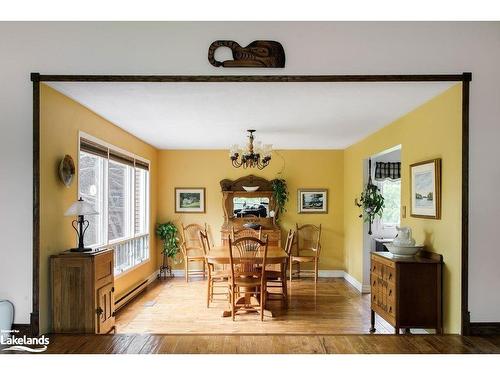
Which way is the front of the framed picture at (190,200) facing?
toward the camera

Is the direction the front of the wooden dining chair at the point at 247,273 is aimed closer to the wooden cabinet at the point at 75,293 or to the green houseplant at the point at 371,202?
the green houseplant

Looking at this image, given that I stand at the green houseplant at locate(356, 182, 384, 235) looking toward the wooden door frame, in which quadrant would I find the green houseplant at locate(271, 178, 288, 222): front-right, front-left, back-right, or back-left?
back-right

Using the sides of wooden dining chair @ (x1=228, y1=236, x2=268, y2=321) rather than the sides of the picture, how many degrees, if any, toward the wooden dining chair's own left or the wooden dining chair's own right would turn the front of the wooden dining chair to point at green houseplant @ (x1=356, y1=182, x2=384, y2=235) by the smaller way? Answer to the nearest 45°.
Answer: approximately 45° to the wooden dining chair's own right

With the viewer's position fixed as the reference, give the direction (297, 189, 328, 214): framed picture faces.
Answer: facing the viewer

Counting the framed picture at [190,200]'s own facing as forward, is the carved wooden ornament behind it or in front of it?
in front

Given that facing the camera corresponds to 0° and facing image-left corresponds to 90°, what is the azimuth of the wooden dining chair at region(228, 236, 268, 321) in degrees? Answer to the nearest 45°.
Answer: approximately 180°

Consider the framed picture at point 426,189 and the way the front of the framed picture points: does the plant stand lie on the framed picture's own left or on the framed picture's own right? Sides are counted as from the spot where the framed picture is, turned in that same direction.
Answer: on the framed picture's own right

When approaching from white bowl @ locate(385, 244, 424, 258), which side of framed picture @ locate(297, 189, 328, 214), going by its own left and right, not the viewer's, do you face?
front

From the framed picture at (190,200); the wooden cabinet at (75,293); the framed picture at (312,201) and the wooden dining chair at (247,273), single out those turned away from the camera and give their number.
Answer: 1

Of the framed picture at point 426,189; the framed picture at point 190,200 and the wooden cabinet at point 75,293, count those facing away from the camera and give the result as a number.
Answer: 0

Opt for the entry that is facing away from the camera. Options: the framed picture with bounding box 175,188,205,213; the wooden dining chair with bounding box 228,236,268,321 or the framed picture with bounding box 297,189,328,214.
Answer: the wooden dining chair
